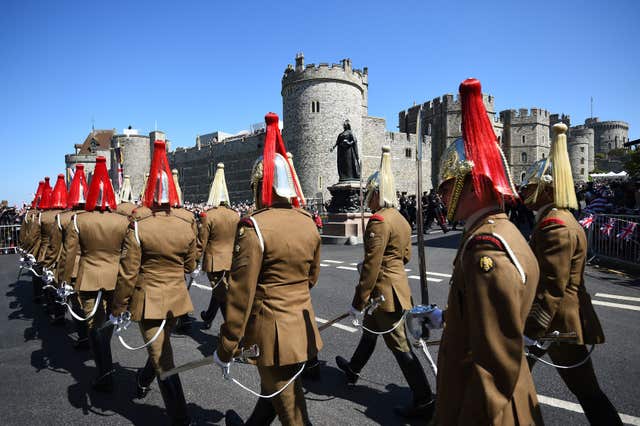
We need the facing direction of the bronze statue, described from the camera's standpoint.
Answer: facing the viewer and to the left of the viewer

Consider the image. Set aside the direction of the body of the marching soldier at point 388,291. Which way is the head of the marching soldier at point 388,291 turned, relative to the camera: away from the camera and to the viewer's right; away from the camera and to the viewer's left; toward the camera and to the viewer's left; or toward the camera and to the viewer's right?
away from the camera and to the viewer's left

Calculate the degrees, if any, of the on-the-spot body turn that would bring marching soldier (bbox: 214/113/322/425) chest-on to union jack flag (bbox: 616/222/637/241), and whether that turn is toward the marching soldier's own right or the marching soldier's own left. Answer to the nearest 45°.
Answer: approximately 90° to the marching soldier's own right

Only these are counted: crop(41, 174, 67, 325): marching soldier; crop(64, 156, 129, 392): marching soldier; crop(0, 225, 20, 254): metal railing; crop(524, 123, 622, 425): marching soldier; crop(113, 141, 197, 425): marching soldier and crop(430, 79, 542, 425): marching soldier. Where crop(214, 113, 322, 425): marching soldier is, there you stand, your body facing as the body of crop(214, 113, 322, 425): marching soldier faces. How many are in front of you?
4

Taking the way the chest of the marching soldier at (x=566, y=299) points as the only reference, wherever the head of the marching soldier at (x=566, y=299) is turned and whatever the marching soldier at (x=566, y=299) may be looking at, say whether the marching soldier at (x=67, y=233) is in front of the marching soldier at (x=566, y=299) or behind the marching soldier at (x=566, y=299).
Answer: in front

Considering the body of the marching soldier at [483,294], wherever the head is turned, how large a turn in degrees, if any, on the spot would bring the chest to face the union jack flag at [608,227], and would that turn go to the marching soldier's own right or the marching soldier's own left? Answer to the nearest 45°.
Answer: approximately 90° to the marching soldier's own right

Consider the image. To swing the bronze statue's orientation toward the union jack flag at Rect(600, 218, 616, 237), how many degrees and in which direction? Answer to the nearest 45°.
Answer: approximately 90° to its left

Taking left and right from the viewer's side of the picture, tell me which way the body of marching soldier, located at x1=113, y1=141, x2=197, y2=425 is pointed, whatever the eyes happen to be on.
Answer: facing away from the viewer

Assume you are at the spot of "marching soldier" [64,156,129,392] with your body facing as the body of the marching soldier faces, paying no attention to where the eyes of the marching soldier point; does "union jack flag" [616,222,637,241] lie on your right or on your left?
on your right

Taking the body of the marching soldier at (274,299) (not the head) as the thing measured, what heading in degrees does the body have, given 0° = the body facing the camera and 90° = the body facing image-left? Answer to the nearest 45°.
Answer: approximately 135°
